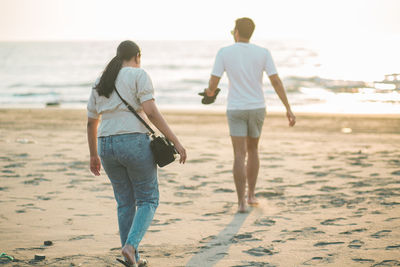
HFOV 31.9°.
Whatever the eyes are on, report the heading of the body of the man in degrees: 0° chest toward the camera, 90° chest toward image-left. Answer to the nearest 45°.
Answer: approximately 180°

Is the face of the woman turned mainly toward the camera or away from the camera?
away from the camera

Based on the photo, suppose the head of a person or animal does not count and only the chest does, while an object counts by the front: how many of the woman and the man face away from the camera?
2

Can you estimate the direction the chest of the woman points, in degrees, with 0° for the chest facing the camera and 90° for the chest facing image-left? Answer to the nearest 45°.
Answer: approximately 180°

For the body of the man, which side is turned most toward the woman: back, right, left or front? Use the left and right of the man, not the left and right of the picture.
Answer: back

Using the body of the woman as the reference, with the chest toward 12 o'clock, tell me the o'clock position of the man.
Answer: The man is roughly at 1 o'clock from the woman.
